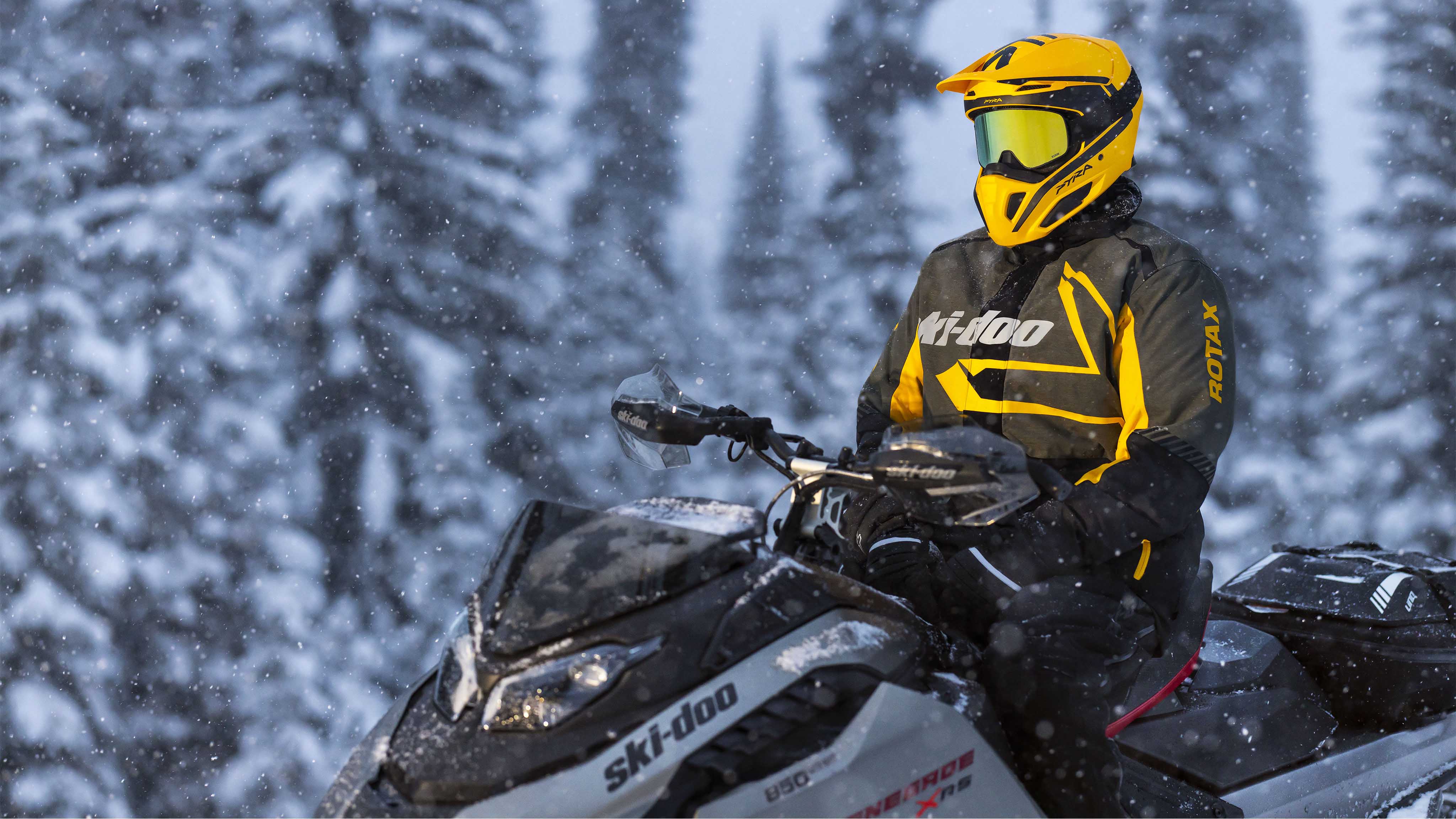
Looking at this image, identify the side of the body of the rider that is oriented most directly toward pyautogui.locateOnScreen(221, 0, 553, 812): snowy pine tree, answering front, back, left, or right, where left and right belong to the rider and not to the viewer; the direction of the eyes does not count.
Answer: right

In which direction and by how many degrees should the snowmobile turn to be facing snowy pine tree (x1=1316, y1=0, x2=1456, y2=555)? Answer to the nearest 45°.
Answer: approximately 180°

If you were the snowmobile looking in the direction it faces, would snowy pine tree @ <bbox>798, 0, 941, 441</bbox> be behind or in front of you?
behind

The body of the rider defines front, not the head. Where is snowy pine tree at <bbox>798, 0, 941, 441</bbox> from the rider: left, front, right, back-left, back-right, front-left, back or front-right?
back-right

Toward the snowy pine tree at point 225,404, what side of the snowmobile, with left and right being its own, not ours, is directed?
right

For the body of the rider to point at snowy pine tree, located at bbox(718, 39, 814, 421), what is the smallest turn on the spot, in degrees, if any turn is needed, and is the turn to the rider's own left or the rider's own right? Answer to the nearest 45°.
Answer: approximately 135° to the rider's own right

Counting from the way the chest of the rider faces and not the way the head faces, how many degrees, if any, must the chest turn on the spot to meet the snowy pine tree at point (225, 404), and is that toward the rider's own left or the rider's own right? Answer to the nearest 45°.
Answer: approximately 90° to the rider's own right

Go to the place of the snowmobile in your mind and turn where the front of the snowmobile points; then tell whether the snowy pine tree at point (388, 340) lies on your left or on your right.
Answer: on your right

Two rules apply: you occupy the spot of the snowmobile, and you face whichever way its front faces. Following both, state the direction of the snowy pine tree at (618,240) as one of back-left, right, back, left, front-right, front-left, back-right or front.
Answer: back-right

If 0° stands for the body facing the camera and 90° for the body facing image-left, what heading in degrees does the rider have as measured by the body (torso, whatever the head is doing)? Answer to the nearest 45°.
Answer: approximately 45°

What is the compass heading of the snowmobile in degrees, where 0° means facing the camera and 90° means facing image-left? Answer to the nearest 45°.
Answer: approximately 45°

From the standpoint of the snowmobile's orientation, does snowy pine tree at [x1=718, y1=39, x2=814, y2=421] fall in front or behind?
behind

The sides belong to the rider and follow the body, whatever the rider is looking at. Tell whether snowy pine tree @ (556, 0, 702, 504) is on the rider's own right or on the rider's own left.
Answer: on the rider's own right
